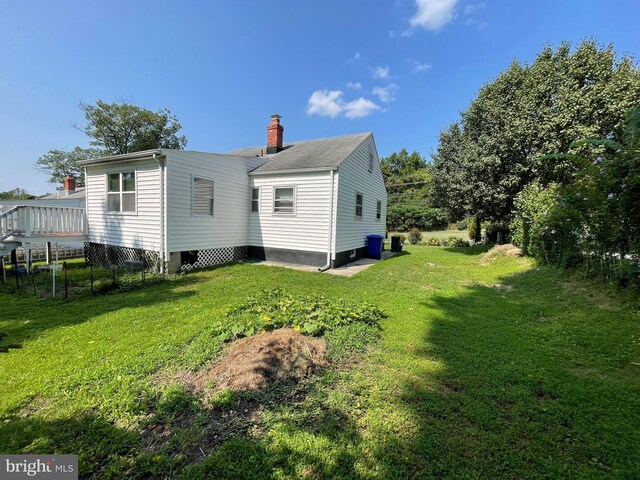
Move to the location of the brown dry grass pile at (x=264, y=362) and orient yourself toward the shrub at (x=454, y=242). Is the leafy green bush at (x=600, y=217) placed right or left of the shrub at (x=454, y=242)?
right

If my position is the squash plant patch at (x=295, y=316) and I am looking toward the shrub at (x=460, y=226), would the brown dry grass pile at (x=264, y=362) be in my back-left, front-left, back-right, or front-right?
back-right
